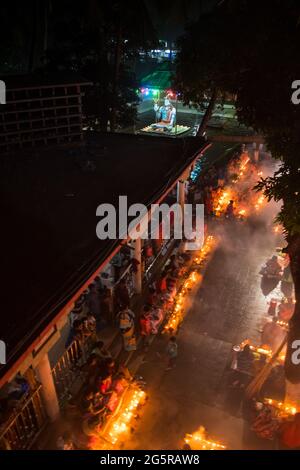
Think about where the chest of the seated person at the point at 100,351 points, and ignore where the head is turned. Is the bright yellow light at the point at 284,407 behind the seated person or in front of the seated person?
in front

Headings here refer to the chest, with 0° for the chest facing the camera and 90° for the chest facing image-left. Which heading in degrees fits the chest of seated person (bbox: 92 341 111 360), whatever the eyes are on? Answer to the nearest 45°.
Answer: approximately 270°

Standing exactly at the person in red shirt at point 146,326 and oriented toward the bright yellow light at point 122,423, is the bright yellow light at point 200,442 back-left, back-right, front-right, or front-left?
front-left

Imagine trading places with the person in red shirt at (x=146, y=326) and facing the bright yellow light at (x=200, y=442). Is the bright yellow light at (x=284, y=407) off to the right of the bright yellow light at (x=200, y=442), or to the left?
left

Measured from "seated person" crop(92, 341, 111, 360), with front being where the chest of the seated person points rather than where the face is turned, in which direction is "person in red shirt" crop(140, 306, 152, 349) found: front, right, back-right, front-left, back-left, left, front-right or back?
front-left

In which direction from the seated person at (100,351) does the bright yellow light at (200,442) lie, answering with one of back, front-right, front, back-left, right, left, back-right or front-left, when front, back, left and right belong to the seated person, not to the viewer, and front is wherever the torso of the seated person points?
front-right
